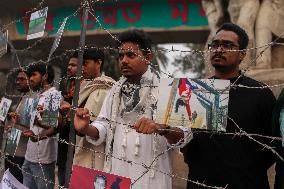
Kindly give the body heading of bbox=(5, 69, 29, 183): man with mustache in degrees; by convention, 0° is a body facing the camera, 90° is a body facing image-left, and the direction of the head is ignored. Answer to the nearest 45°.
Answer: approximately 45°

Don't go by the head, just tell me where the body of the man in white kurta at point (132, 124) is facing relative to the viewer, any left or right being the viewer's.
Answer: facing the viewer and to the left of the viewer

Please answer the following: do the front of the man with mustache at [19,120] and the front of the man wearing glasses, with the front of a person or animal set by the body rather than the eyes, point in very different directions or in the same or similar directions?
same or similar directions

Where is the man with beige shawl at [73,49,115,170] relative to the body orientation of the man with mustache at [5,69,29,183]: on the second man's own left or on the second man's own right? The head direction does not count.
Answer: on the second man's own left

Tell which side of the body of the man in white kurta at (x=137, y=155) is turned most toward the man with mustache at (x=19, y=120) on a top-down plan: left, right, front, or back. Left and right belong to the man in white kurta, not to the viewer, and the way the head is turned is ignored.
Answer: right

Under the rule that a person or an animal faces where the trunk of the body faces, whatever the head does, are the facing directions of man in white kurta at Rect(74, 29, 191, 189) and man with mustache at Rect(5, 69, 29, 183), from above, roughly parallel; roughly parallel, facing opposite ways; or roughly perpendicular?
roughly parallel

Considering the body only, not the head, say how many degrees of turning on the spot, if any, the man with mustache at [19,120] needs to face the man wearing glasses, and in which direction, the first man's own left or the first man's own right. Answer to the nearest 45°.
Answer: approximately 90° to the first man's own left

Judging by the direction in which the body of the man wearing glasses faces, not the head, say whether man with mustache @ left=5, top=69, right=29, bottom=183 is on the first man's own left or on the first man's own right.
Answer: on the first man's own right

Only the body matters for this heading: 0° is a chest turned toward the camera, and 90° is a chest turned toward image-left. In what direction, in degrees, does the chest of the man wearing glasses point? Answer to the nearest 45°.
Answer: approximately 45°

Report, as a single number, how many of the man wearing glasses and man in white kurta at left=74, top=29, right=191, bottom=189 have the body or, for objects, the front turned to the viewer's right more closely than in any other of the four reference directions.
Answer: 0

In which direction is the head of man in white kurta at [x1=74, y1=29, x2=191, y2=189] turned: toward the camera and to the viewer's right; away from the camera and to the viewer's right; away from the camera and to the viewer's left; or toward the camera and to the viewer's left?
toward the camera and to the viewer's left
